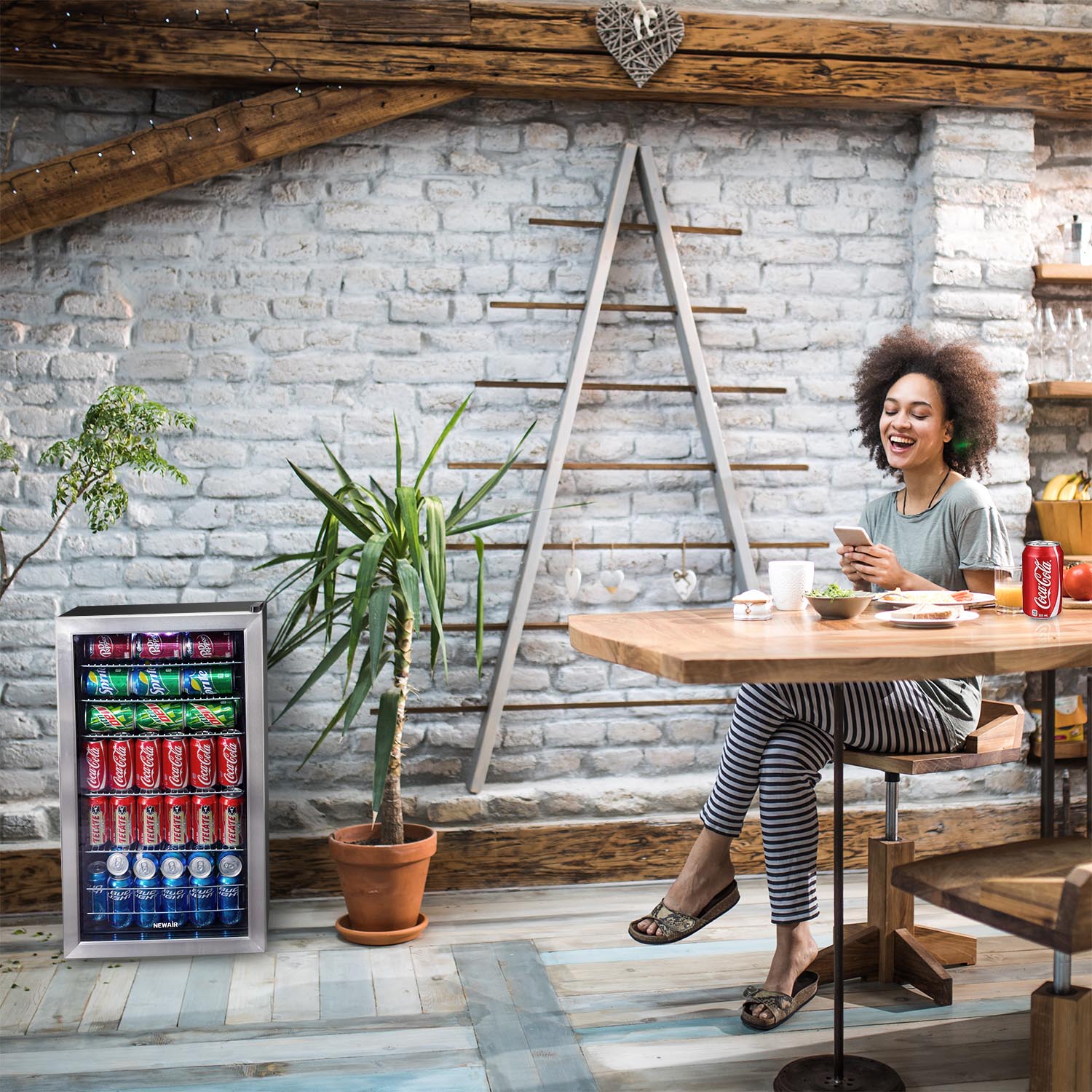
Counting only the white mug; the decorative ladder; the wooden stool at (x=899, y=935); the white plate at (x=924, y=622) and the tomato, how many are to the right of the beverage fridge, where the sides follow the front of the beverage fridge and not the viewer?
0

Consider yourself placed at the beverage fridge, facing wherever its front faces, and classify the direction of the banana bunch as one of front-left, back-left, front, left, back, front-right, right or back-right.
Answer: left

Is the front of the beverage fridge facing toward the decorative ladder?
no

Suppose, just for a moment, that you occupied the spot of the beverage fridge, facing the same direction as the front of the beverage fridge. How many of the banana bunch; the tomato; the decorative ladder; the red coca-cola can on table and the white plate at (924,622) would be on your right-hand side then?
0

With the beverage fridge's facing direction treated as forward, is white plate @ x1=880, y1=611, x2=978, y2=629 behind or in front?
in front

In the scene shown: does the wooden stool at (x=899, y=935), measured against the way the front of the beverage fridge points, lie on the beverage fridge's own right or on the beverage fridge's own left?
on the beverage fridge's own left

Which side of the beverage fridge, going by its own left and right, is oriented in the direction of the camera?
front

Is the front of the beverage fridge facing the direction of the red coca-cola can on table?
no

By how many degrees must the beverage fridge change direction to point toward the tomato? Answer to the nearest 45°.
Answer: approximately 45° to its left

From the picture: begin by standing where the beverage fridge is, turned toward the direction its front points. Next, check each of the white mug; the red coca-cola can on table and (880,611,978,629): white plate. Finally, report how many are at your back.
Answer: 0
